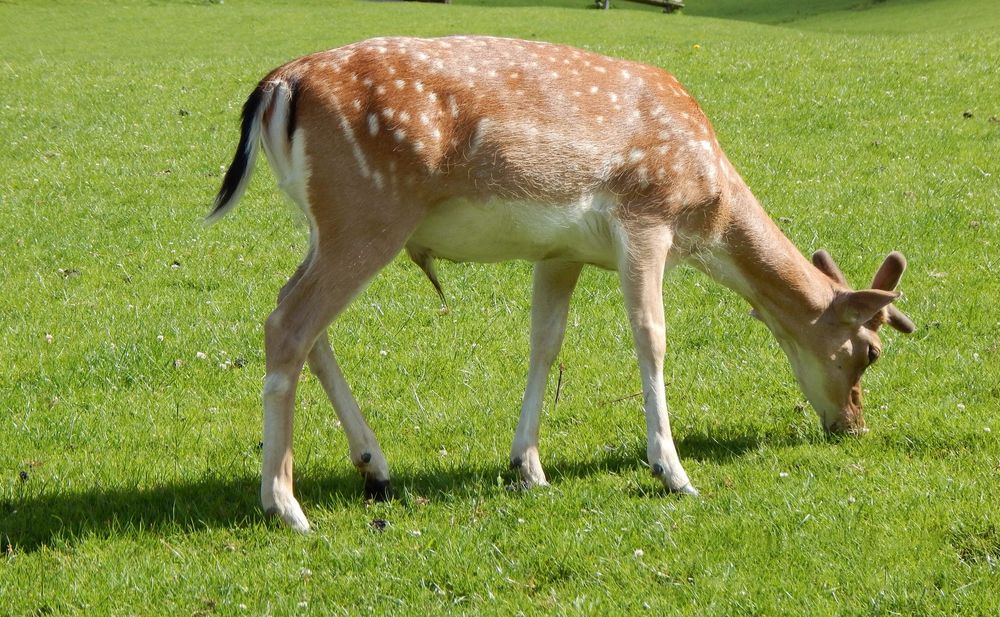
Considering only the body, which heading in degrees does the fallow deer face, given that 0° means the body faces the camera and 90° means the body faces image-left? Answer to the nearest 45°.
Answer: approximately 270°
